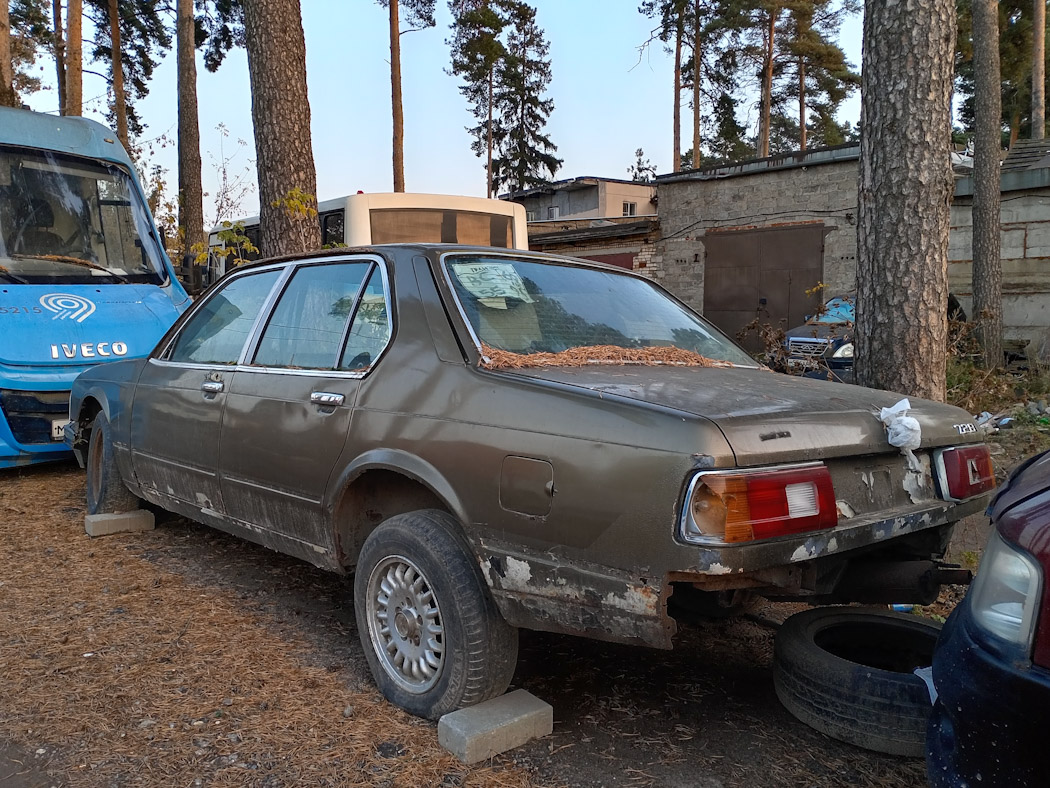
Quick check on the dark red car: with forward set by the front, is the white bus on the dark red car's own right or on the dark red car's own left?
on the dark red car's own right

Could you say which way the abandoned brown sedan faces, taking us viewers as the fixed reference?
facing away from the viewer and to the left of the viewer

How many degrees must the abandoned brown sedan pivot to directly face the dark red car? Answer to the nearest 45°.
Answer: approximately 180°

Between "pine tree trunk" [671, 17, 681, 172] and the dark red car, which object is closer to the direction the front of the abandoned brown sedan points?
the pine tree trunk

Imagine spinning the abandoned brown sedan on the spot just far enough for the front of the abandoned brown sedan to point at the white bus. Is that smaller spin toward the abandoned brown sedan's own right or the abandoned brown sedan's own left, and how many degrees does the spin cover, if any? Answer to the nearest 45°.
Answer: approximately 45° to the abandoned brown sedan's own right

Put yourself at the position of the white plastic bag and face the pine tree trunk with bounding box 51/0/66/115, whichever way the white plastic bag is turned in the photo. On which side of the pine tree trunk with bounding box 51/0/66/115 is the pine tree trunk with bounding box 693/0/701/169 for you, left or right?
right

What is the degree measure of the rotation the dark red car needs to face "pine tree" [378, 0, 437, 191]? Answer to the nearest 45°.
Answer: approximately 90° to its right

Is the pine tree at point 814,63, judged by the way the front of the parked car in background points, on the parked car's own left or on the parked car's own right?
on the parked car's own right

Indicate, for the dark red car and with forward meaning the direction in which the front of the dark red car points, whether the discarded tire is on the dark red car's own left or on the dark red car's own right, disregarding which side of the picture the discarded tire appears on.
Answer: on the dark red car's own right
